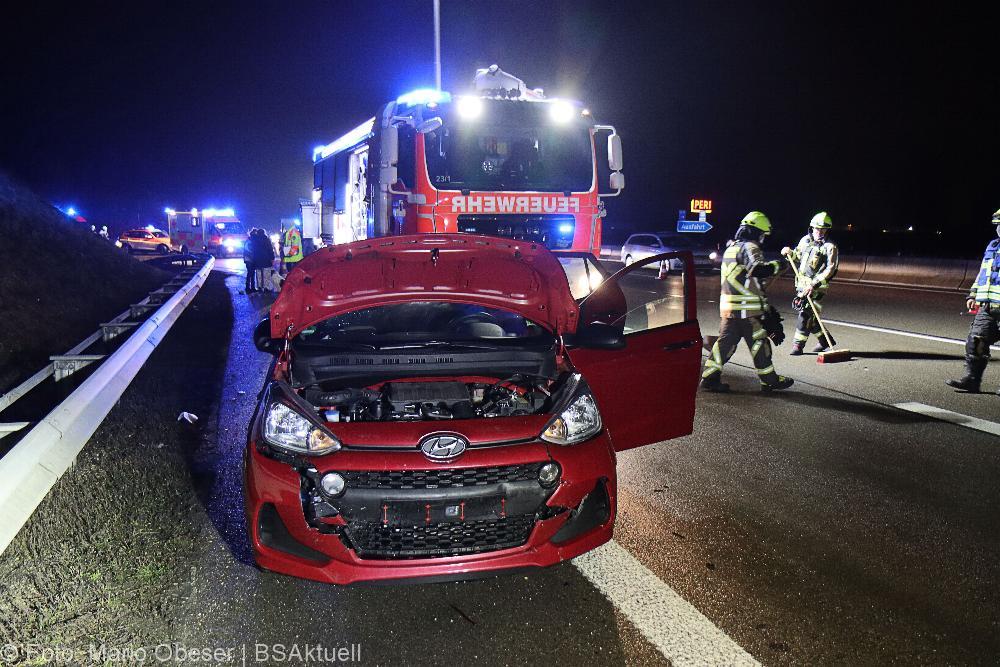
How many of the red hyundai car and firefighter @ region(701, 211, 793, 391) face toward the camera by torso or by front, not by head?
1

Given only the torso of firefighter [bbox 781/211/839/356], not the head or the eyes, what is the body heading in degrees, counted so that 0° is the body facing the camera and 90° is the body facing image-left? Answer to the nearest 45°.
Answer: approximately 45°

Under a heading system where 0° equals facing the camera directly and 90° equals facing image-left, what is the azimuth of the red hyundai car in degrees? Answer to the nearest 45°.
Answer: approximately 0°

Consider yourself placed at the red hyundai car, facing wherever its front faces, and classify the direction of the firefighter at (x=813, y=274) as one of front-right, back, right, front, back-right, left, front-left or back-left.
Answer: back-left

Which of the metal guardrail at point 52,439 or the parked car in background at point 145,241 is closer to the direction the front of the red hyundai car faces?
the metal guardrail
